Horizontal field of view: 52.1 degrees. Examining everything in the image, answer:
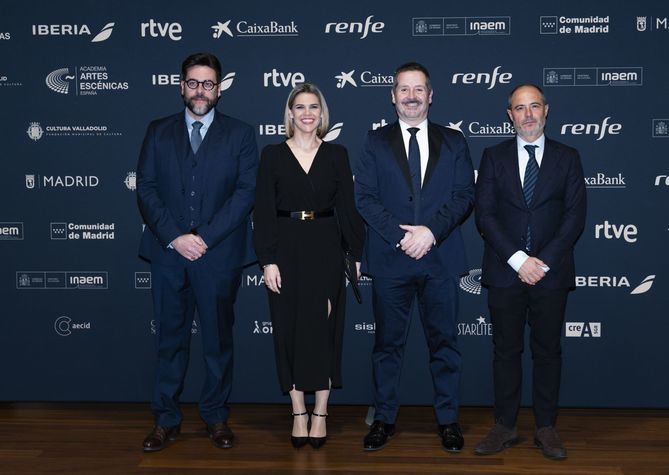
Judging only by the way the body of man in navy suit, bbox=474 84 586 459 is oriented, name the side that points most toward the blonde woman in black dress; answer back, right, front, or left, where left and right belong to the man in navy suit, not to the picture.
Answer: right

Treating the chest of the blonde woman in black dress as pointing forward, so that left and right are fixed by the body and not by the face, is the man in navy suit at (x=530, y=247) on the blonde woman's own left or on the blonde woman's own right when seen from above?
on the blonde woman's own left

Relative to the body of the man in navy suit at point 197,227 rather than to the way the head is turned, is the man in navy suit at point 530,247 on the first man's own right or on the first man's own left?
on the first man's own left

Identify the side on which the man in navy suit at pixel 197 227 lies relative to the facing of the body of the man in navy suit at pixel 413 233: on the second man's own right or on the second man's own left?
on the second man's own right

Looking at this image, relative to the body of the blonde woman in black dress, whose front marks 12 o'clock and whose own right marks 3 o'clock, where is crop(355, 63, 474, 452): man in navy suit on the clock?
The man in navy suit is roughly at 9 o'clock from the blonde woman in black dress.
